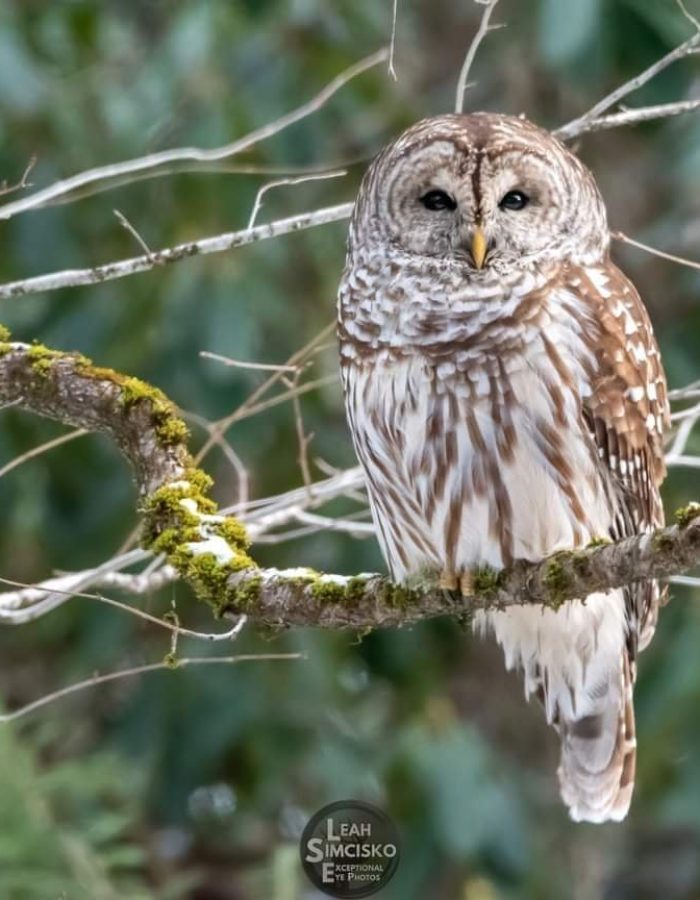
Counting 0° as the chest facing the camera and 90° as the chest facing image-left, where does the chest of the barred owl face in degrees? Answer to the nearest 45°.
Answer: approximately 45°
